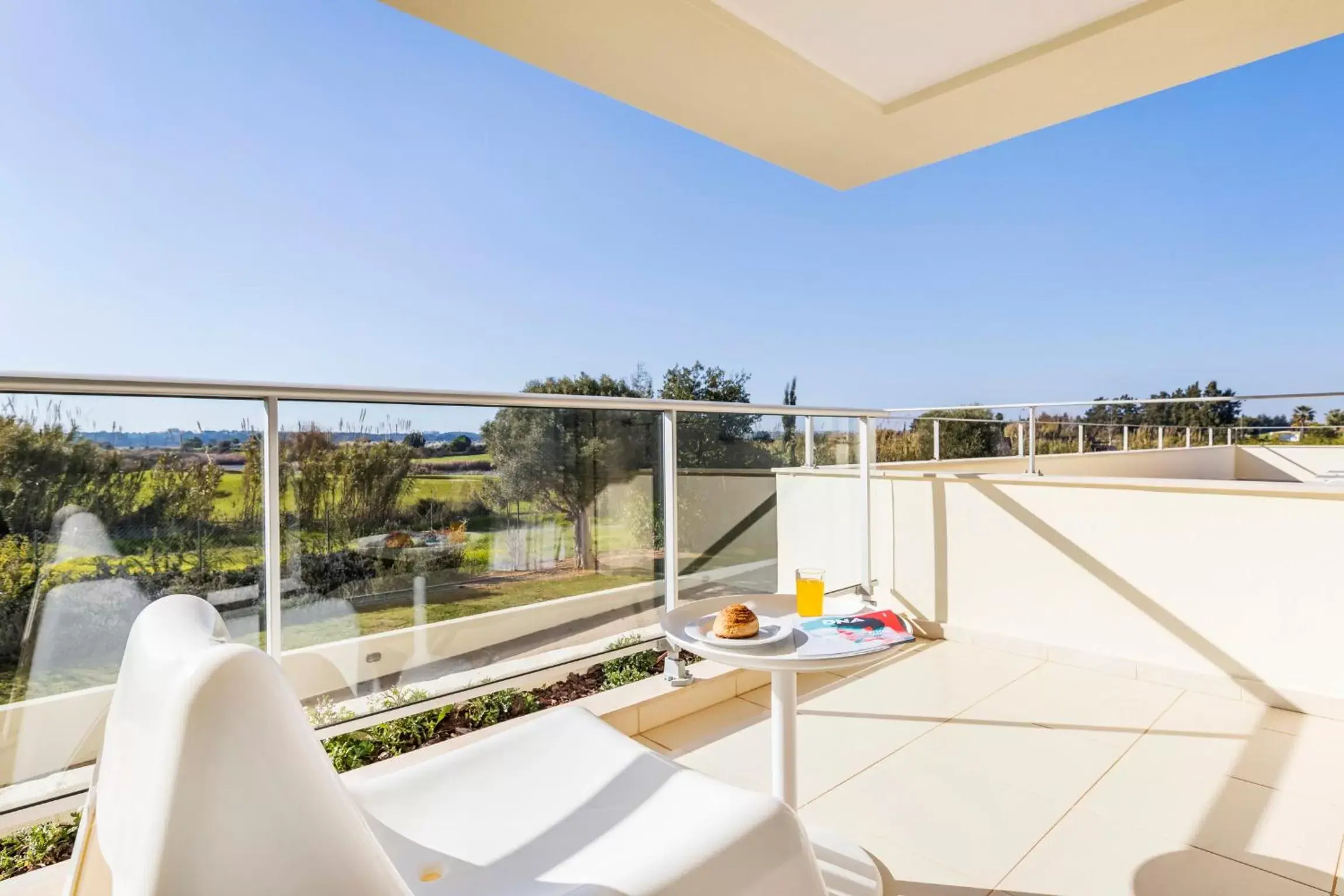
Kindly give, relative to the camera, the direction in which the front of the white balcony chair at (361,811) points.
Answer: facing away from the viewer and to the right of the viewer

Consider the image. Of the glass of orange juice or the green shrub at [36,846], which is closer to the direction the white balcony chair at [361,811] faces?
the glass of orange juice

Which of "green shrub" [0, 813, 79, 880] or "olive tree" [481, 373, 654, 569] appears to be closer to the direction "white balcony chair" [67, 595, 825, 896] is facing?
the olive tree

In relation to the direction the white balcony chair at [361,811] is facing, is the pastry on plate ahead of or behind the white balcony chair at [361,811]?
ahead

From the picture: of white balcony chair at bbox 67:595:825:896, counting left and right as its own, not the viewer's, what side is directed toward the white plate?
front

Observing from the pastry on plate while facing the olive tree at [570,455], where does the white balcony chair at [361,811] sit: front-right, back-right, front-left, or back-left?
back-left

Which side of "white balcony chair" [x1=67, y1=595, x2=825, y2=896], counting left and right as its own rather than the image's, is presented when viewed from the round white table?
front

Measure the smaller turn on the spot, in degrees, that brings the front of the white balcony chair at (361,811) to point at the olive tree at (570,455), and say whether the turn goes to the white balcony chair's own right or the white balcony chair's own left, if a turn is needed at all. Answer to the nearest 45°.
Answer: approximately 45° to the white balcony chair's own left

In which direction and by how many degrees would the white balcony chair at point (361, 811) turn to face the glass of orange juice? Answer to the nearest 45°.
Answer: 0° — it already faces it

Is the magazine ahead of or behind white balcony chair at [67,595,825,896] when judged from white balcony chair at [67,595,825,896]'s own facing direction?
ahead

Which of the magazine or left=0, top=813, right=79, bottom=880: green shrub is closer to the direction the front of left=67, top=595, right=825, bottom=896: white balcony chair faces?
the magazine
